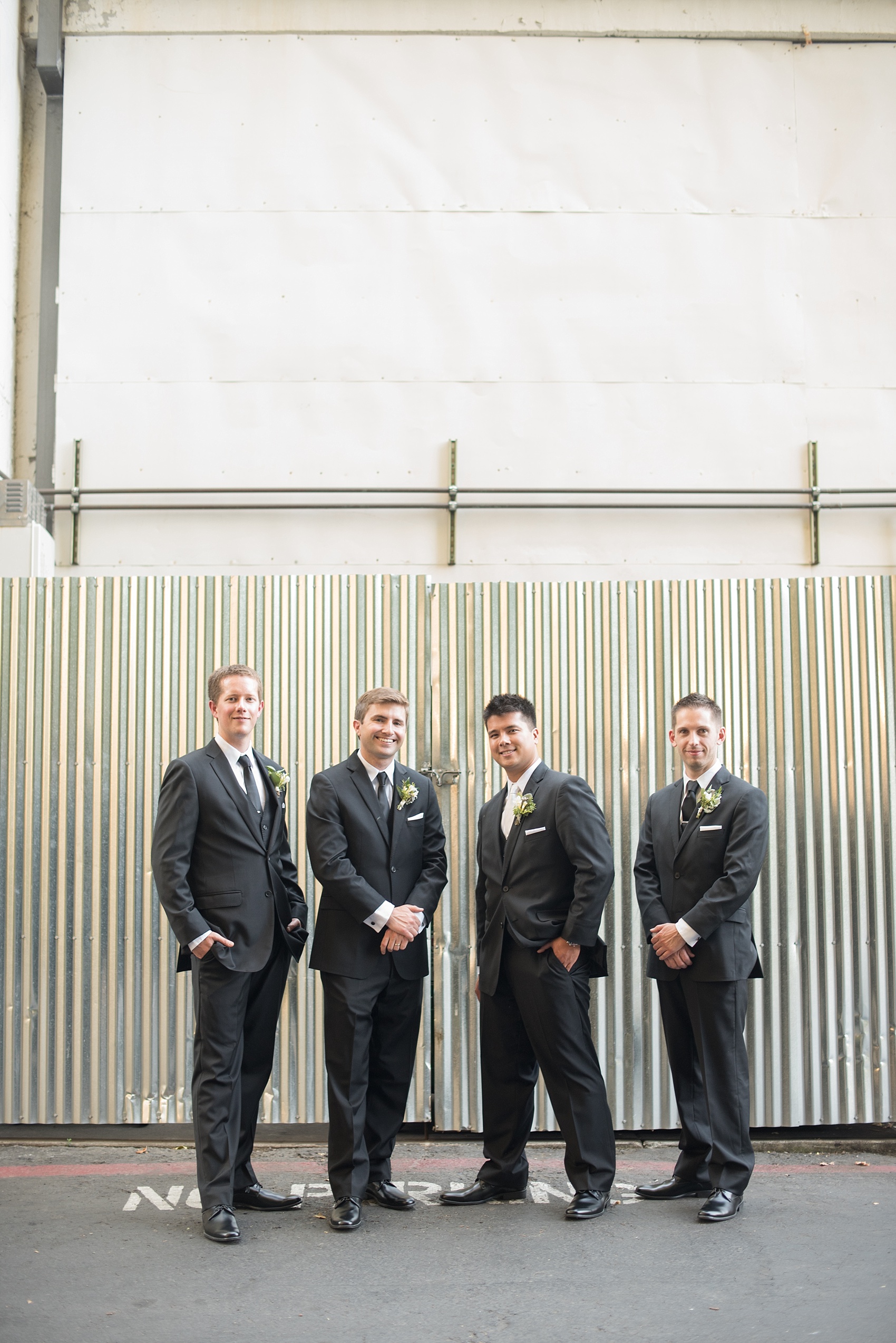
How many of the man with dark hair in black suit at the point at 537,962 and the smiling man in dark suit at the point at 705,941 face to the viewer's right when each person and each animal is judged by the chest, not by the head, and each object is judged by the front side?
0

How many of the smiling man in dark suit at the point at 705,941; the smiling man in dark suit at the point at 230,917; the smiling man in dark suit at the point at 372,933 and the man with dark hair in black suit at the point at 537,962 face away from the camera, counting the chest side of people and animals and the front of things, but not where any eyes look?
0

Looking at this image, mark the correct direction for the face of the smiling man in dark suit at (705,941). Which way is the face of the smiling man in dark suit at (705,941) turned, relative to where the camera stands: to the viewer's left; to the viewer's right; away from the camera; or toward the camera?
toward the camera

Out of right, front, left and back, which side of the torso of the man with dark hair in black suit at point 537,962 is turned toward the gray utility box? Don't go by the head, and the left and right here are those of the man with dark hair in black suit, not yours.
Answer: right

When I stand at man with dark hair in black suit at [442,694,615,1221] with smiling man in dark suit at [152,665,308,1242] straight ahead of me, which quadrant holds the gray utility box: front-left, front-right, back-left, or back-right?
front-right

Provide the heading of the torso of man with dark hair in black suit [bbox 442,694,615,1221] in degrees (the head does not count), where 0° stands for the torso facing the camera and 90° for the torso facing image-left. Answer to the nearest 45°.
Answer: approximately 45°

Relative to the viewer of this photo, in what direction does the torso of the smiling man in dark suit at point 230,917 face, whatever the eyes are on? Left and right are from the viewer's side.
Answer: facing the viewer and to the right of the viewer

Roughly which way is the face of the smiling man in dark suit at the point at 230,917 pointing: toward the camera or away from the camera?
toward the camera

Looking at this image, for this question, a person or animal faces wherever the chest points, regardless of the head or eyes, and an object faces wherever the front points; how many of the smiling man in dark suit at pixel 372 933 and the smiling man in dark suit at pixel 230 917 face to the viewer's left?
0

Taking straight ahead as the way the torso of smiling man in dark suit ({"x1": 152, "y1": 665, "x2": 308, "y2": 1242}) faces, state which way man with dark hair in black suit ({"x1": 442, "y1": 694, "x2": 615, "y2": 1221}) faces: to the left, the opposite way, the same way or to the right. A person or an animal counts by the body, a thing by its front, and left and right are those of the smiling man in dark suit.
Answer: to the right

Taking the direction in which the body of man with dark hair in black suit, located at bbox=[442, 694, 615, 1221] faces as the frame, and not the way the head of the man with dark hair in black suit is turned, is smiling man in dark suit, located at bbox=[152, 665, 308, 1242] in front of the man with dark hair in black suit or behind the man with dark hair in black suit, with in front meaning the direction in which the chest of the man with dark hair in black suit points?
in front

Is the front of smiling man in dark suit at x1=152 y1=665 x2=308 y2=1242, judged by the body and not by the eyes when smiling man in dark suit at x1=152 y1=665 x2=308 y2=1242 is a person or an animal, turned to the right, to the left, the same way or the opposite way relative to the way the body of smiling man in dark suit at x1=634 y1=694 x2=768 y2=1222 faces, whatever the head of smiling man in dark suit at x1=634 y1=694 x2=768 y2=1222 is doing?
to the left

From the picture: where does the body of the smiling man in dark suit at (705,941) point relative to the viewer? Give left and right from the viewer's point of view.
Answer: facing the viewer and to the left of the viewer
